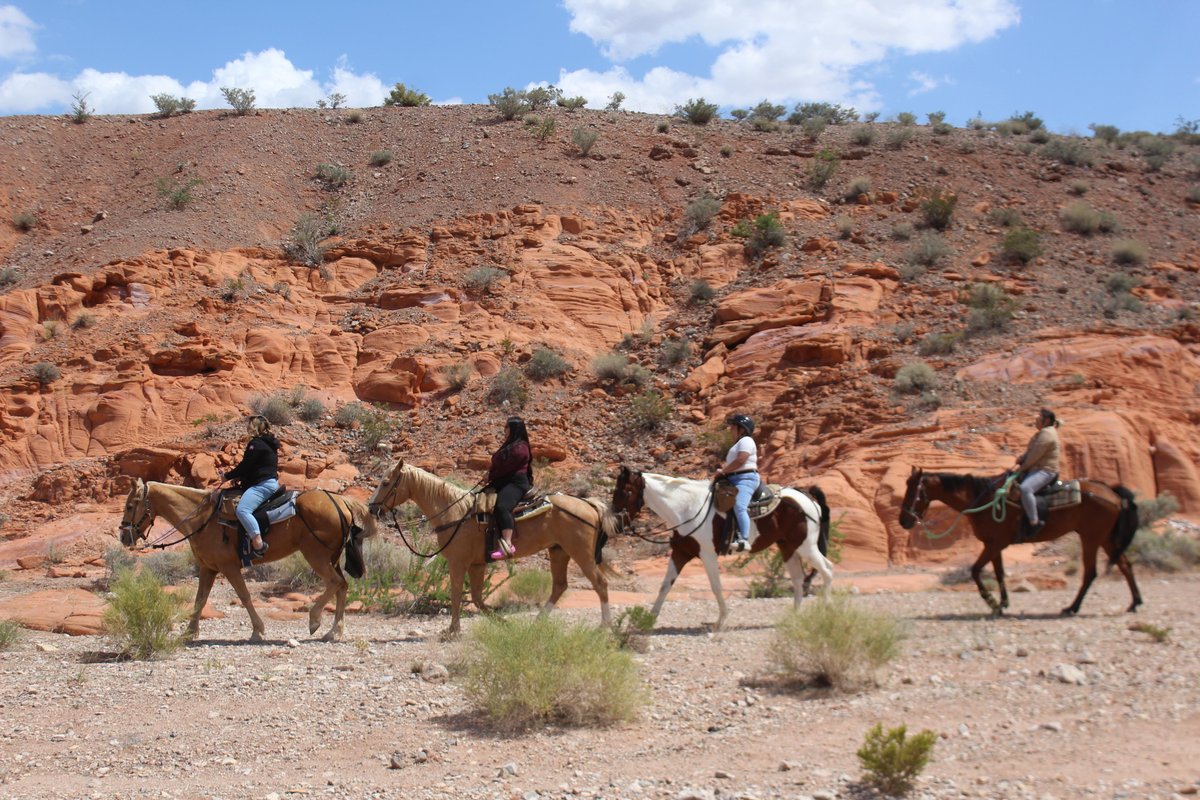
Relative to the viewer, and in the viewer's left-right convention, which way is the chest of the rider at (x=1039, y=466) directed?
facing to the left of the viewer

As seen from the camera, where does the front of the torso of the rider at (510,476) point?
to the viewer's left

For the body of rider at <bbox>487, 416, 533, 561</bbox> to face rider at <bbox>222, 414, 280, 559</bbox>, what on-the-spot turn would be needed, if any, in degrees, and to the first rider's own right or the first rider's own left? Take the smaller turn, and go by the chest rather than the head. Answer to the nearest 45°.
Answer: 0° — they already face them

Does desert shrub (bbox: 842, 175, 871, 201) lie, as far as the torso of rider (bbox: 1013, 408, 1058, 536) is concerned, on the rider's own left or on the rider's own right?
on the rider's own right

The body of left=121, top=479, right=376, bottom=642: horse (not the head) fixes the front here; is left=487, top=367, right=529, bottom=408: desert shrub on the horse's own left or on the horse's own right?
on the horse's own right

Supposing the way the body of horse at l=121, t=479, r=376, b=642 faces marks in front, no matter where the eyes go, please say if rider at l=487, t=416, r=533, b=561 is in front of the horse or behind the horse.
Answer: behind

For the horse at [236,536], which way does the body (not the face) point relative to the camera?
to the viewer's left

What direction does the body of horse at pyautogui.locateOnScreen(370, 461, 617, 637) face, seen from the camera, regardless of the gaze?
to the viewer's left

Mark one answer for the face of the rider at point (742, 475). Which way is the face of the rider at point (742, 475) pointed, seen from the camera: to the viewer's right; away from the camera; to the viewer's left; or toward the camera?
to the viewer's left

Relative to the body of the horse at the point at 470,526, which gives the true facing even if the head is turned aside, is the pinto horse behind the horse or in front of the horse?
behind

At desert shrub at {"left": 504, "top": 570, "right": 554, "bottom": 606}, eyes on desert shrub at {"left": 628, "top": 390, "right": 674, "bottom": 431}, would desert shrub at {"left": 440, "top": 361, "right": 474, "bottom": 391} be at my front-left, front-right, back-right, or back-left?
front-left

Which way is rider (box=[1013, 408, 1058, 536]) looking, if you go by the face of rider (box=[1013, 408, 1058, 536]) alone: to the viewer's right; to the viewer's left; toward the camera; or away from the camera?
to the viewer's left

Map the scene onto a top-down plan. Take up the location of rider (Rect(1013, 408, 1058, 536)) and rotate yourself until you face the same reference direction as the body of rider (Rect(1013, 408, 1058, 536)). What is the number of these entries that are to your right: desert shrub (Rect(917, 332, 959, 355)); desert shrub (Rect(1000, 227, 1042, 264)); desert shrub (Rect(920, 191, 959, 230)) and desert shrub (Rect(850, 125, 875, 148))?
4

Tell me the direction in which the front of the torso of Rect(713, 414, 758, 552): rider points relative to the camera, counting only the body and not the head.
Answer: to the viewer's left

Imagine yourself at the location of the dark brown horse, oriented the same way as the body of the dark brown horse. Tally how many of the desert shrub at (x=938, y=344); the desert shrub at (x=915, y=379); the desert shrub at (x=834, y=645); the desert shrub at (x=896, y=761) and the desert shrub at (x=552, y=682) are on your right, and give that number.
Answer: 2
